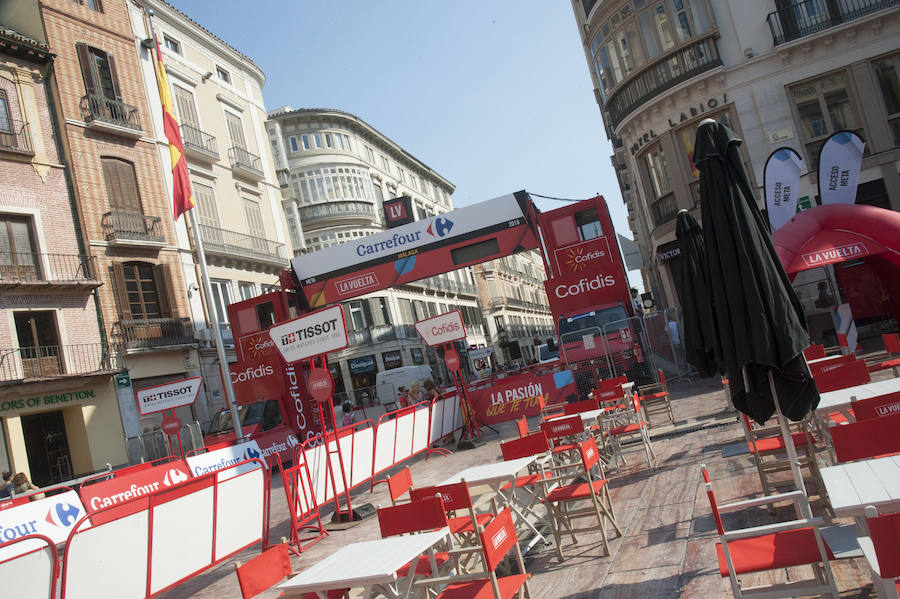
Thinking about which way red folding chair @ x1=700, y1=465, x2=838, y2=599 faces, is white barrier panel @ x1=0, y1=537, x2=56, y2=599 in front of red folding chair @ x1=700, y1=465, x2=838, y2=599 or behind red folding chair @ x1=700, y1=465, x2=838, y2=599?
behind

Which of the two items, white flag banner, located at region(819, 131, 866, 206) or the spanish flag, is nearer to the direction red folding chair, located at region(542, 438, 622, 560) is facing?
the spanish flag

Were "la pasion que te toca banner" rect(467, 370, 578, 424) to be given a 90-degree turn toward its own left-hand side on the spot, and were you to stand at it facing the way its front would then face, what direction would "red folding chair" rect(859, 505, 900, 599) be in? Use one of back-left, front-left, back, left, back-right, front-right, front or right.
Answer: right

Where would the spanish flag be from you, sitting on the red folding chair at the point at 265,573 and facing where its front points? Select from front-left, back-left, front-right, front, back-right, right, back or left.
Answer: back-left

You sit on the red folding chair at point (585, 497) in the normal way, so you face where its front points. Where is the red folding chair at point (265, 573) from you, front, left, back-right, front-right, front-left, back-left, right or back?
front-left

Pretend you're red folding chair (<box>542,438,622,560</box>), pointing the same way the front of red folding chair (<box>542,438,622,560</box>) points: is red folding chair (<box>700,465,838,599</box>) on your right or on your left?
on your left

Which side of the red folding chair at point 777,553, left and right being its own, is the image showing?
right

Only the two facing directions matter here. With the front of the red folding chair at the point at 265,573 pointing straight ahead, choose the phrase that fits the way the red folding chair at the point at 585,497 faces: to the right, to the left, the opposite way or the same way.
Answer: the opposite way

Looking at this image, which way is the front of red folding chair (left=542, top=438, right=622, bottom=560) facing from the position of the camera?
facing to the left of the viewer

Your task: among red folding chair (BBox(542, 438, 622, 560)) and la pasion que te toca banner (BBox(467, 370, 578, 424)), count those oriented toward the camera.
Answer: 1

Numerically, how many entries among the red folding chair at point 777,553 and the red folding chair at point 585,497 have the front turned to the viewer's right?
1

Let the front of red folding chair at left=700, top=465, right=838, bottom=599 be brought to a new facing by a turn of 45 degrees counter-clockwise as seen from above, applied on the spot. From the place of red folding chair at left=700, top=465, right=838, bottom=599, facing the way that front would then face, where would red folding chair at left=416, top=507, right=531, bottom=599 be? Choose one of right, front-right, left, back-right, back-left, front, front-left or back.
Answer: back-left

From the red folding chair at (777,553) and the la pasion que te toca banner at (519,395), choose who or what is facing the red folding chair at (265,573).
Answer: the la pasion que te toca banner

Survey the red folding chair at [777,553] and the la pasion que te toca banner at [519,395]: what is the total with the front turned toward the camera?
1

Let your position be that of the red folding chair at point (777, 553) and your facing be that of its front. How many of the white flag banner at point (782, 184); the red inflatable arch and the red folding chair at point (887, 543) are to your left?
2

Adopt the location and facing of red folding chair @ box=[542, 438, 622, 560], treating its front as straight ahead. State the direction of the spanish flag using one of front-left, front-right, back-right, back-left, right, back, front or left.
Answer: front-right

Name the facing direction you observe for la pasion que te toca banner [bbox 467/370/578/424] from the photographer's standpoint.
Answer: facing the viewer

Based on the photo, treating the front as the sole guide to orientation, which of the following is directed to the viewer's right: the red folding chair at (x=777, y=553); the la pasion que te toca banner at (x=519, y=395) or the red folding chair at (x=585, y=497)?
the red folding chair at (x=777, y=553)
